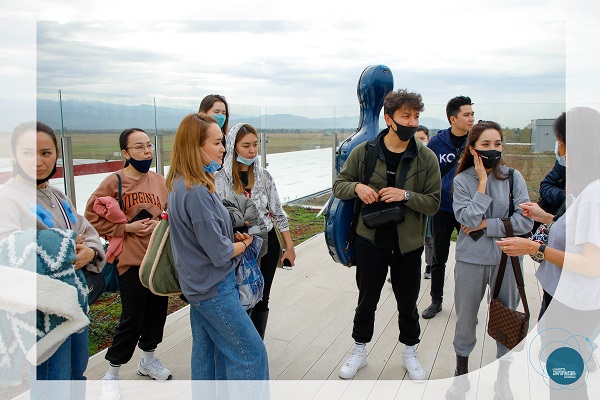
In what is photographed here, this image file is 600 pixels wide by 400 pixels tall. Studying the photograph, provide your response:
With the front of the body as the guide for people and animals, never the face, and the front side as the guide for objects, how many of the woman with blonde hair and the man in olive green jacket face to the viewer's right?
1

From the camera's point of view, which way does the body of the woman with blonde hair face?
to the viewer's right

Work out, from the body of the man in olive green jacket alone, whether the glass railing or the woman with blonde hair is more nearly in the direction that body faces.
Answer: the woman with blonde hair

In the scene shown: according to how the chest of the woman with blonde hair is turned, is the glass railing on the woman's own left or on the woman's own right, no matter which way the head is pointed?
on the woman's own left

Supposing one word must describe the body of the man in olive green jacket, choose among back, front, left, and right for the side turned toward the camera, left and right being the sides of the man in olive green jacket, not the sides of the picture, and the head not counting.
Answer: front

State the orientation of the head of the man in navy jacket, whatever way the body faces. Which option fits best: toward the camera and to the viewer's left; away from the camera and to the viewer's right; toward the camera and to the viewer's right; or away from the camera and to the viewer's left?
toward the camera and to the viewer's right

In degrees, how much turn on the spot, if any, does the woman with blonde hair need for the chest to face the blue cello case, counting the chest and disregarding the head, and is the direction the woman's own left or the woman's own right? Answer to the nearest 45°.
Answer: approximately 45° to the woman's own left

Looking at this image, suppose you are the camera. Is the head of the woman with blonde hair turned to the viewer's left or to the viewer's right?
to the viewer's right

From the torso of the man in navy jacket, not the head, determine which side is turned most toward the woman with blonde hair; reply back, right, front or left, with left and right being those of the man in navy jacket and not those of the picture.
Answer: right

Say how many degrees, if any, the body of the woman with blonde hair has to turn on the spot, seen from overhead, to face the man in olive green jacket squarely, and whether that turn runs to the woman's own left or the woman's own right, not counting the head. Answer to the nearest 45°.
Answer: approximately 45° to the woman's own left

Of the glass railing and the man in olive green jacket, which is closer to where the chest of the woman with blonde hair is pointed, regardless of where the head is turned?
the man in olive green jacket

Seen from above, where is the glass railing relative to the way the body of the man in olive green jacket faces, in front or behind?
behind

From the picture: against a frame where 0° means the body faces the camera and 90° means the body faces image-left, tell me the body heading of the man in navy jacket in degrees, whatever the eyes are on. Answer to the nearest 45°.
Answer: approximately 315°

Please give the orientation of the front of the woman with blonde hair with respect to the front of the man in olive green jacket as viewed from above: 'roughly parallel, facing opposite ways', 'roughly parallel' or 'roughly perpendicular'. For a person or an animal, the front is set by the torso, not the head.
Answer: roughly perpendicular

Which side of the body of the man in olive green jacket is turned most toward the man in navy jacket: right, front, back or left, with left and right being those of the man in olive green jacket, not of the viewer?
back

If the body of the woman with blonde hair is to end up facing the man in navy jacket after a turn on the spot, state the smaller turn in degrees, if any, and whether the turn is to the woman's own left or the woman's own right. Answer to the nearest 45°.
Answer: approximately 45° to the woman's own left
